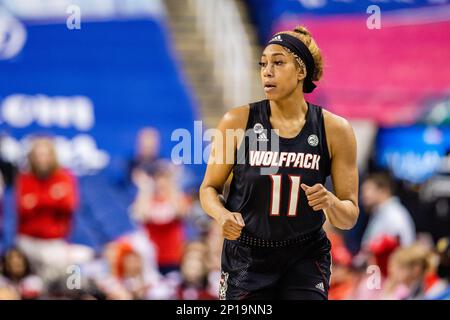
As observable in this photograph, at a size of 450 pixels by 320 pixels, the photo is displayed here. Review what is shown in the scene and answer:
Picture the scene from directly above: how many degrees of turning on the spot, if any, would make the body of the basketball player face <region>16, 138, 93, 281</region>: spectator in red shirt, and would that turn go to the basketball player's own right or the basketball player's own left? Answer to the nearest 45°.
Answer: approximately 135° to the basketball player's own right

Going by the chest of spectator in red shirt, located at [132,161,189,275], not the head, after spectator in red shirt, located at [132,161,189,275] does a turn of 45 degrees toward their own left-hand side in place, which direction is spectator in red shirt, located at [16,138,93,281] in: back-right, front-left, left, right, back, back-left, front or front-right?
back-right

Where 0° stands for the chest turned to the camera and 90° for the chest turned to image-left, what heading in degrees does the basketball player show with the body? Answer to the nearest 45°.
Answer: approximately 0°

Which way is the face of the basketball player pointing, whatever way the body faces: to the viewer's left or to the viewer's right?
to the viewer's left

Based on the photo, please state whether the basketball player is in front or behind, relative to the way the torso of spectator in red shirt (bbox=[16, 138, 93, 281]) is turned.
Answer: in front

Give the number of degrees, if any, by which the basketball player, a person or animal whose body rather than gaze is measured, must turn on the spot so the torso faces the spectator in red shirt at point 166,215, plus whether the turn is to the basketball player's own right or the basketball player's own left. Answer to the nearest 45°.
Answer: approximately 180°

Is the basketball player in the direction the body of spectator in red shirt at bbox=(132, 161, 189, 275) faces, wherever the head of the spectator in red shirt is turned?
yes
